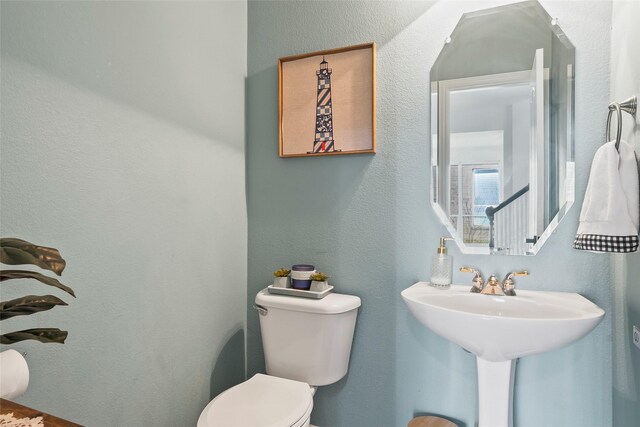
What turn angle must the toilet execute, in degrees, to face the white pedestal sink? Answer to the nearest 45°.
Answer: approximately 90° to its left

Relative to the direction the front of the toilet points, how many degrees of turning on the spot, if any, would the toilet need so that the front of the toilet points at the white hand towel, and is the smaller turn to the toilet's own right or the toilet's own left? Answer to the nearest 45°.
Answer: approximately 90° to the toilet's own left

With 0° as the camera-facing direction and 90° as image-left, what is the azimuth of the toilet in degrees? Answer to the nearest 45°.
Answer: approximately 45°
